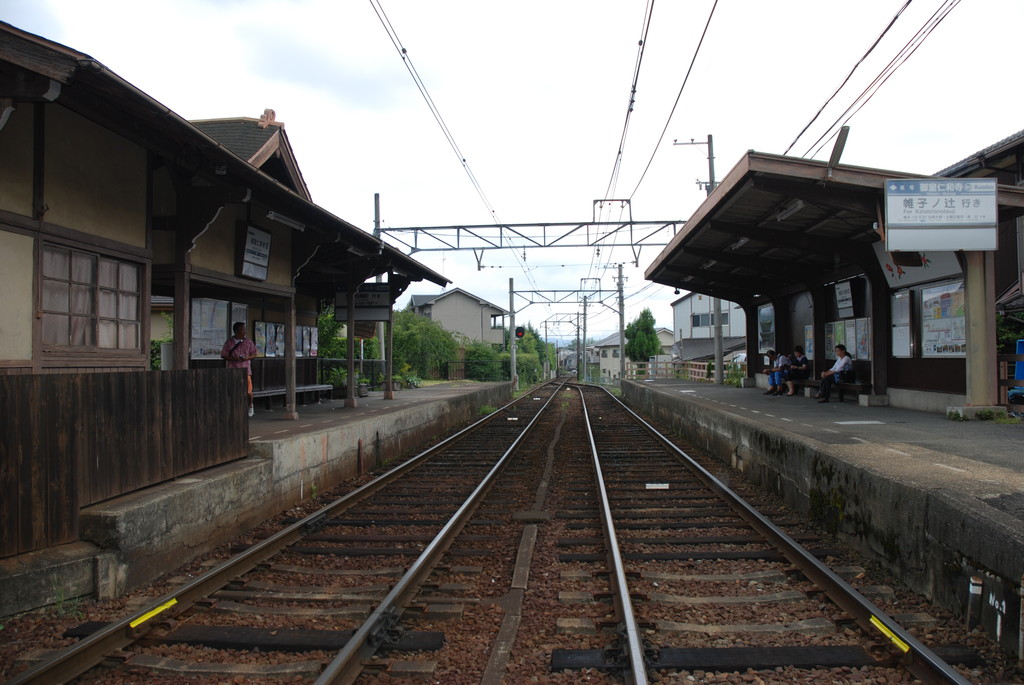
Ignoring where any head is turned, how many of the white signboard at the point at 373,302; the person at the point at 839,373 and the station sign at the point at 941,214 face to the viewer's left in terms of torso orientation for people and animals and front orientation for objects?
1

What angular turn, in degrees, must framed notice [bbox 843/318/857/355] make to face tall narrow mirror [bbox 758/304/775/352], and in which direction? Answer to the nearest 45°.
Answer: approximately 135° to its right

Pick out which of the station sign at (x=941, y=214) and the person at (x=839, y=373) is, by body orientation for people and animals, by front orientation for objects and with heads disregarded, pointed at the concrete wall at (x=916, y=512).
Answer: the station sign

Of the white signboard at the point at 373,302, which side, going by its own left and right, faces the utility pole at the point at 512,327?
back

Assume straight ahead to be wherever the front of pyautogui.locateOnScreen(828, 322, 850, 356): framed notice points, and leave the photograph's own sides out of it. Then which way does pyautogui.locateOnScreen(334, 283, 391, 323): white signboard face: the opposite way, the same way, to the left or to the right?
to the left

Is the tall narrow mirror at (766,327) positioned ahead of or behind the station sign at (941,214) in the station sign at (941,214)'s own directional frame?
behind

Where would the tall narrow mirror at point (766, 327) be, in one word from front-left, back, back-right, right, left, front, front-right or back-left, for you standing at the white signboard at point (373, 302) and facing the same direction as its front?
left

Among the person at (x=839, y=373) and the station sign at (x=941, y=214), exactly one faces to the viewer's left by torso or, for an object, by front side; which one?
the person

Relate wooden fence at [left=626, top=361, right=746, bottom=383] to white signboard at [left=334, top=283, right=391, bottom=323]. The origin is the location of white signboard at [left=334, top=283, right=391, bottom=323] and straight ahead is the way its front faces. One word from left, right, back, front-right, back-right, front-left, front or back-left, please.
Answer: back-left

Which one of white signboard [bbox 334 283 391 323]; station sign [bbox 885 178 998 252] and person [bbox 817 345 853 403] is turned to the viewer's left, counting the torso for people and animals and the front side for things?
the person

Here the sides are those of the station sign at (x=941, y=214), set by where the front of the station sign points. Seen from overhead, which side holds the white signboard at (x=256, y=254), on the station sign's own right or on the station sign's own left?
on the station sign's own right

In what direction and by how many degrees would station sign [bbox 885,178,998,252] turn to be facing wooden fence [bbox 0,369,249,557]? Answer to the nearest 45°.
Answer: approximately 45° to its right

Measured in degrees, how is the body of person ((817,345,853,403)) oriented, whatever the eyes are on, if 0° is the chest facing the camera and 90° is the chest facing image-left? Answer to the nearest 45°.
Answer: approximately 90°

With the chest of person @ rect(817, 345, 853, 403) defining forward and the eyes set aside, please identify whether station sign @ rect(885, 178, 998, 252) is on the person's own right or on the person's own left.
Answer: on the person's own left

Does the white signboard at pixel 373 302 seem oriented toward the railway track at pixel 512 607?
yes

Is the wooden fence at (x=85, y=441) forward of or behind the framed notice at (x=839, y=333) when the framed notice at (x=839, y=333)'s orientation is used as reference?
forward
